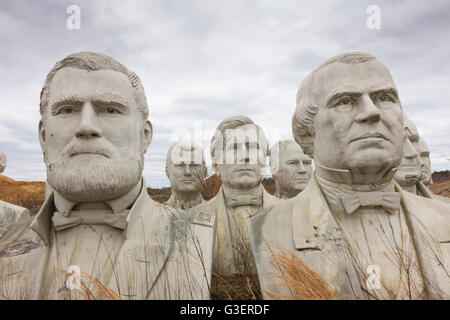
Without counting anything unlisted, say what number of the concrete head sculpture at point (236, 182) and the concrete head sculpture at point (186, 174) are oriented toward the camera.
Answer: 2

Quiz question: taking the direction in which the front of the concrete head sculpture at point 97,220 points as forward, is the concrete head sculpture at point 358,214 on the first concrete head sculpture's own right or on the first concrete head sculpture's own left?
on the first concrete head sculpture's own left

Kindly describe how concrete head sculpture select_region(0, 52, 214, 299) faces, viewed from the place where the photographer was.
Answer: facing the viewer

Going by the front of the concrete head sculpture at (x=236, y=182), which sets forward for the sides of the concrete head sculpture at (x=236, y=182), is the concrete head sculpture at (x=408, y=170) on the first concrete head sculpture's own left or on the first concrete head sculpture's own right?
on the first concrete head sculpture's own left

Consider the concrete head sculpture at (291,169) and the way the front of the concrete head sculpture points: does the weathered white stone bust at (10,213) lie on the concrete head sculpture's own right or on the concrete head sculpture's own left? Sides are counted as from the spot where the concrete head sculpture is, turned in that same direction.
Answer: on the concrete head sculpture's own right

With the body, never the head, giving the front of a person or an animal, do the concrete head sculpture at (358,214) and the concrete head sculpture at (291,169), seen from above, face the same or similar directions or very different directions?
same or similar directions

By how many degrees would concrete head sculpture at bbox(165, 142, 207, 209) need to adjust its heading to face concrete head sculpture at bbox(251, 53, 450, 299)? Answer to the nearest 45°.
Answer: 0° — it already faces it

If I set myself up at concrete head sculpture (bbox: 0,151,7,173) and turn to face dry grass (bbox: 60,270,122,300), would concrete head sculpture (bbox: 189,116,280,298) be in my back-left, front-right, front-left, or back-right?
front-left

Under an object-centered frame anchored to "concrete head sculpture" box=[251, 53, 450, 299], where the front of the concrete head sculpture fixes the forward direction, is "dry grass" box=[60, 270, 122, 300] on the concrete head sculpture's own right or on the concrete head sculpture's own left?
on the concrete head sculpture's own right

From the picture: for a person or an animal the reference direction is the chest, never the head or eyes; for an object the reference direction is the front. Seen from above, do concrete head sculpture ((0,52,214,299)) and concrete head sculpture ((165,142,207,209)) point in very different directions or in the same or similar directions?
same or similar directions

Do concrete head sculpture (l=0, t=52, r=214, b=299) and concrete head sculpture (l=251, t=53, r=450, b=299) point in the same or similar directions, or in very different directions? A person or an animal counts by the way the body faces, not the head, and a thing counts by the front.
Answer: same or similar directions

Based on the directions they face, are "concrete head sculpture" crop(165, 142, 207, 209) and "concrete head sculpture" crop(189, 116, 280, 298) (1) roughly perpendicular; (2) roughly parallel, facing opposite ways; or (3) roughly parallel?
roughly parallel

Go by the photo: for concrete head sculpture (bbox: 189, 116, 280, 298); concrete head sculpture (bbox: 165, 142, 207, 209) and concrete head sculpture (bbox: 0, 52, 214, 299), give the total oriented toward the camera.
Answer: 3

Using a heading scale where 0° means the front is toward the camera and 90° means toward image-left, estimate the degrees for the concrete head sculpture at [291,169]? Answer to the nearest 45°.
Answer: approximately 315°
